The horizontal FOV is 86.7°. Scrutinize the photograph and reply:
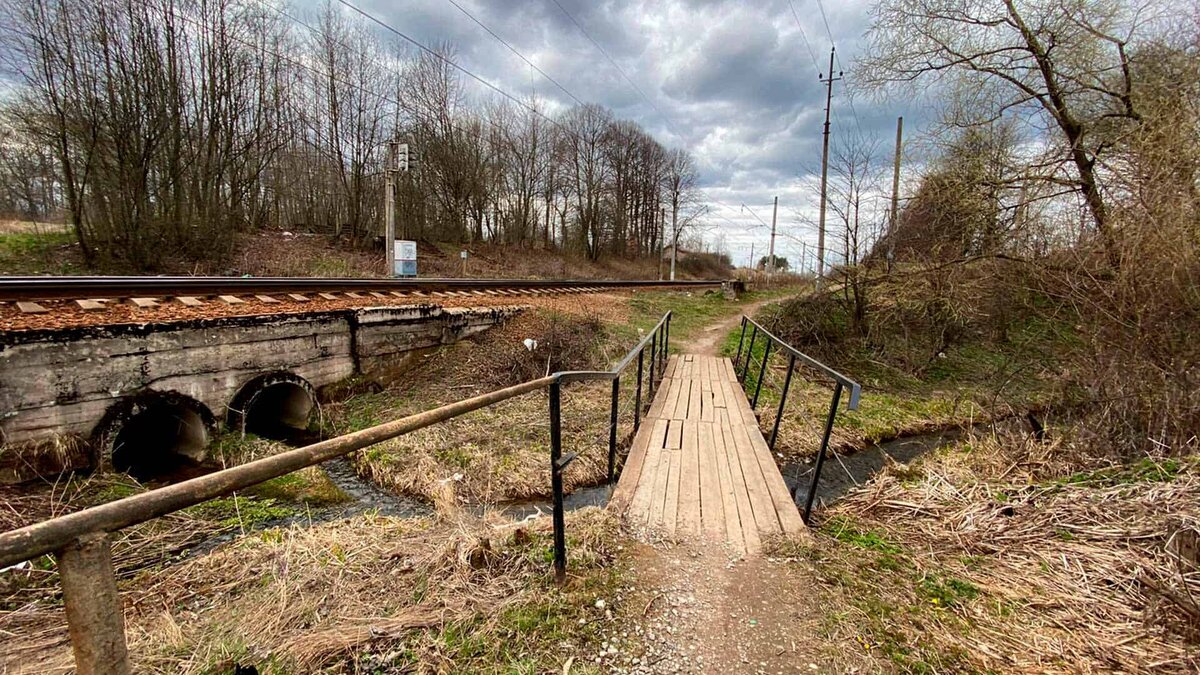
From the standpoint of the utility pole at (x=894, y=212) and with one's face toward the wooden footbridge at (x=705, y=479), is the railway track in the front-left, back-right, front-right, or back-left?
front-right

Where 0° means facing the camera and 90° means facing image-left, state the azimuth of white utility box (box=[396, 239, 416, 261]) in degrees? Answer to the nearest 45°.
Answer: approximately 0°

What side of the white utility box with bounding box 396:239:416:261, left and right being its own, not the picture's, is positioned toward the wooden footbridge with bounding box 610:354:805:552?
front

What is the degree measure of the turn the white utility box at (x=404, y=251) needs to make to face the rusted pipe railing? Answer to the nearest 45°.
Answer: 0° — it already faces it

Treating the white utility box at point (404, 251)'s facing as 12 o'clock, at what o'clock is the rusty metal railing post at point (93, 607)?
The rusty metal railing post is roughly at 12 o'clock from the white utility box.

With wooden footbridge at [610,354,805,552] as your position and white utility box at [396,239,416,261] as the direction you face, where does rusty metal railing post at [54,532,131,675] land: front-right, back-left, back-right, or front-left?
back-left

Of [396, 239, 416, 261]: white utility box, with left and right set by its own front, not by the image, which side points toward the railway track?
front

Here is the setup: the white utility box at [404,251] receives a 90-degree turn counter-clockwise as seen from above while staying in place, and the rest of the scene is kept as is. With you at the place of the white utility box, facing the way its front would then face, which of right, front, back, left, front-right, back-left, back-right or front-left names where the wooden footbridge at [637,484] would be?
right
